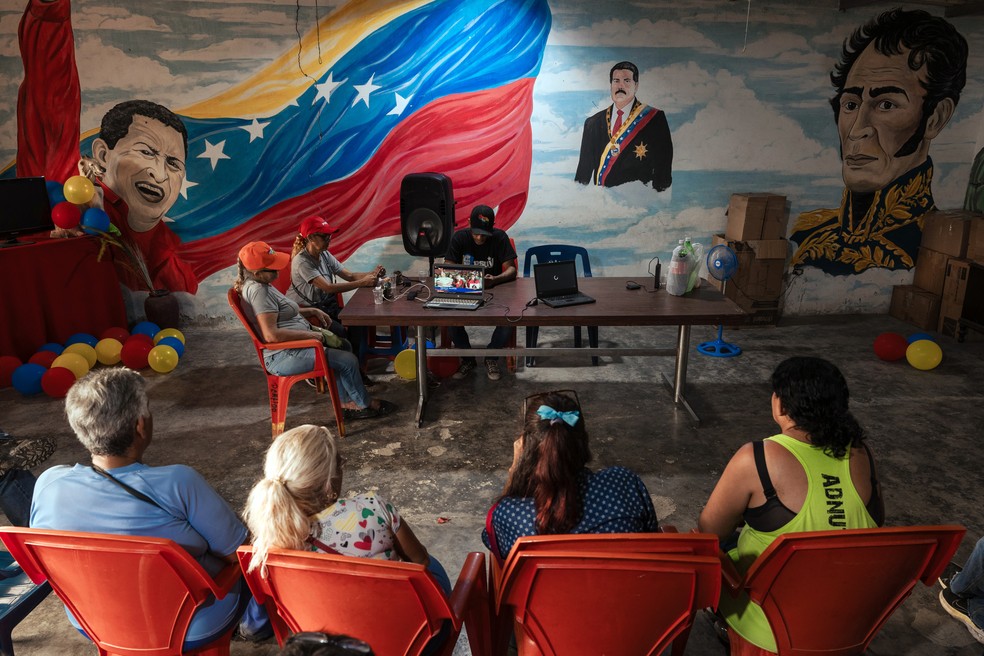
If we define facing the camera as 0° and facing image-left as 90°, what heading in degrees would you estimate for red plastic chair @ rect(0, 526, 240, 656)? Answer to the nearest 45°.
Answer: approximately 225°

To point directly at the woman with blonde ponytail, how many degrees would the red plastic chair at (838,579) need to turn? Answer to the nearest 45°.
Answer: approximately 90° to its left

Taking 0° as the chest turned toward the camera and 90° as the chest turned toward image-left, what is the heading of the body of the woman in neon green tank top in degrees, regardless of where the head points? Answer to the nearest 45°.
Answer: approximately 135°

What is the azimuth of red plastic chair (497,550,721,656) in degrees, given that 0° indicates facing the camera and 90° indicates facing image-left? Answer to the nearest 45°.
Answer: approximately 180°

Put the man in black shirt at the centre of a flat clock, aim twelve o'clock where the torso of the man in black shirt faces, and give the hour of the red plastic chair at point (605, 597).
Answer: The red plastic chair is roughly at 12 o'clock from the man in black shirt.

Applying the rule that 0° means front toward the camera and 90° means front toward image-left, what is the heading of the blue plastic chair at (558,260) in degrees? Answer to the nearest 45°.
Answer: approximately 0°

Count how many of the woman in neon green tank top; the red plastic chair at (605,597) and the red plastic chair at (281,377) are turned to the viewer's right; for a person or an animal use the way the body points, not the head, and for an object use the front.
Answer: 1

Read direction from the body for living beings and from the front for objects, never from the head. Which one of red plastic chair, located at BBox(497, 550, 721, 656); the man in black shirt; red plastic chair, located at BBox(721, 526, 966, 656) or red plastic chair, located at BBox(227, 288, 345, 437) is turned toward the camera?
the man in black shirt

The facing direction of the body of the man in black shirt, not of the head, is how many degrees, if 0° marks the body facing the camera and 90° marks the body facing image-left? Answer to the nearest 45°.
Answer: approximately 0°

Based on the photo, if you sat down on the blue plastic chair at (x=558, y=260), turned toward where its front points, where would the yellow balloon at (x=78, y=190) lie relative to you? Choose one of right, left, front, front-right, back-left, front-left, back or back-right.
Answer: right

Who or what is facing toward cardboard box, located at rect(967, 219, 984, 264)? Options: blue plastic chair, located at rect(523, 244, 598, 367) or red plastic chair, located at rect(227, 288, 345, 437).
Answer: the red plastic chair

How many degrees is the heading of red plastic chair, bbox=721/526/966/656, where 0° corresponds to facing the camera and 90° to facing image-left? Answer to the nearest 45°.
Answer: approximately 135°

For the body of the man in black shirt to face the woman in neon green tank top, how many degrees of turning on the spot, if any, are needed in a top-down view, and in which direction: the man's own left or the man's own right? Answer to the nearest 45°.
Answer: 0° — they already face them

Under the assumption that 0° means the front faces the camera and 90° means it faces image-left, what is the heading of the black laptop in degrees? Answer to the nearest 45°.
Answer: approximately 315°

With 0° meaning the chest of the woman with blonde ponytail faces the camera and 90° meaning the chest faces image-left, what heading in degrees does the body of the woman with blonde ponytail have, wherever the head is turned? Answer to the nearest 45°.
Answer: approximately 225°

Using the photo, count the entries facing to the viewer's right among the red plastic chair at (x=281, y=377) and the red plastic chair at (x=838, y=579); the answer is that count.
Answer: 1
